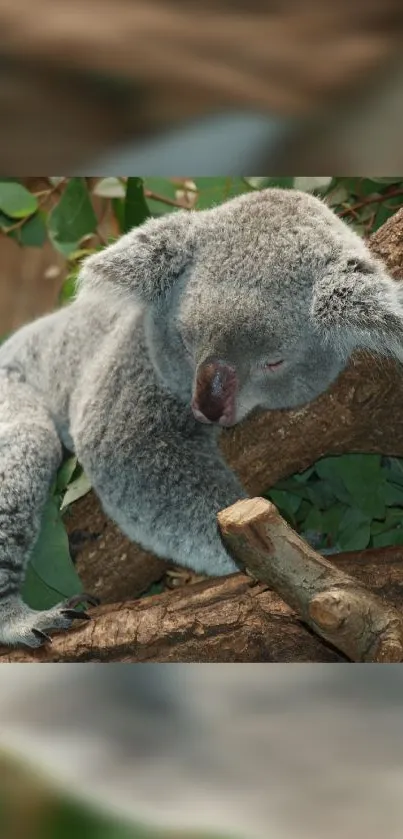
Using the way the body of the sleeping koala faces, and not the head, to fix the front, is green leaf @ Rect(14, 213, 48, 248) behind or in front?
behind

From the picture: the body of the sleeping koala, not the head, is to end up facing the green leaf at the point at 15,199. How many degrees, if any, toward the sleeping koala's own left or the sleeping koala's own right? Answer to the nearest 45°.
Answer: approximately 135° to the sleeping koala's own left

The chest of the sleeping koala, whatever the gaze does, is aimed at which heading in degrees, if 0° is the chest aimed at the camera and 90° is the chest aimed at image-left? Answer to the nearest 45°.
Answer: approximately 315°

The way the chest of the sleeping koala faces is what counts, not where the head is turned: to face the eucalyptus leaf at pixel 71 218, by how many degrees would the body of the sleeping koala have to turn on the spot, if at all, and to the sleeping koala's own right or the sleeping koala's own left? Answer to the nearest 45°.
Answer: approximately 135° to the sleeping koala's own left

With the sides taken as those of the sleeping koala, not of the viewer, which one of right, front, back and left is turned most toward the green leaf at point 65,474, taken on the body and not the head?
back

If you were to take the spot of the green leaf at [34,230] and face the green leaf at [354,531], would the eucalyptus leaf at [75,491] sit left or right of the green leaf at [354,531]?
right

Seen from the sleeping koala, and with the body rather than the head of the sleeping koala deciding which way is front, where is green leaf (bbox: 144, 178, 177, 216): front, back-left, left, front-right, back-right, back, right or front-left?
back-left
